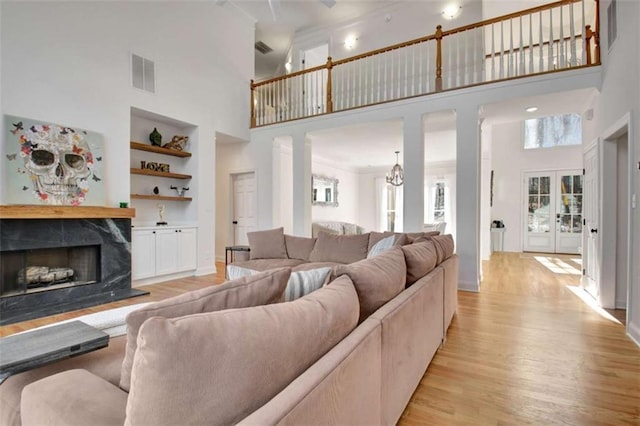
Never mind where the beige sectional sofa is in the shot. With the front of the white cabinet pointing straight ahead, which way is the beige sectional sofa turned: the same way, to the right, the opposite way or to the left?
the opposite way

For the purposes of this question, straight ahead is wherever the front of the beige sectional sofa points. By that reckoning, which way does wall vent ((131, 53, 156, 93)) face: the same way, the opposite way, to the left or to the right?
the opposite way

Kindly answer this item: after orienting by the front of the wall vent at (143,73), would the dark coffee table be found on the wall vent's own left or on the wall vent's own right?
on the wall vent's own right

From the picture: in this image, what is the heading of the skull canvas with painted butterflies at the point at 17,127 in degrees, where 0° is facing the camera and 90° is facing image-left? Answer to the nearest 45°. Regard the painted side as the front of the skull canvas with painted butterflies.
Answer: approximately 0°

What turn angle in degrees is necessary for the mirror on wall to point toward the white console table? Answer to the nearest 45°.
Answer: approximately 45° to its left

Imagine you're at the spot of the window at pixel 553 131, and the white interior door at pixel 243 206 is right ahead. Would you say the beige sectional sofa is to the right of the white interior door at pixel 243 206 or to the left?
left

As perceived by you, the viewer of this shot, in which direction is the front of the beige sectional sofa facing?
facing away from the viewer and to the left of the viewer

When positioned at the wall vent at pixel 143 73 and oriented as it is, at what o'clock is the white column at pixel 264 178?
The white column is roughly at 10 o'clock from the wall vent.

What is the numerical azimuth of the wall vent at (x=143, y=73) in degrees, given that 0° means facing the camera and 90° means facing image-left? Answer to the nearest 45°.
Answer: approximately 315°
